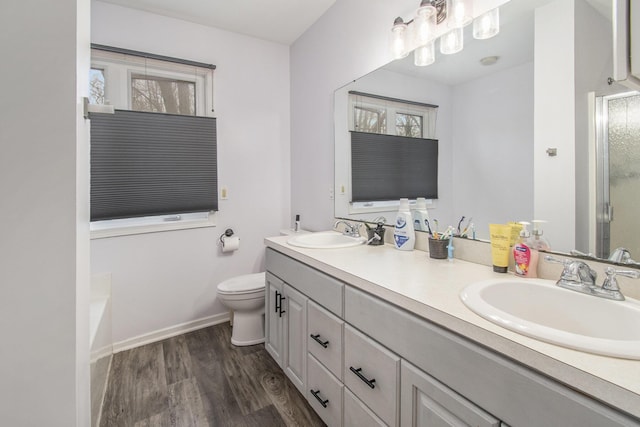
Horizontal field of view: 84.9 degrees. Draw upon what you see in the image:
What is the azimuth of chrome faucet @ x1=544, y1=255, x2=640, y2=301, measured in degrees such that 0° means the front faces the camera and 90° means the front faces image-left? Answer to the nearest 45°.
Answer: approximately 45°

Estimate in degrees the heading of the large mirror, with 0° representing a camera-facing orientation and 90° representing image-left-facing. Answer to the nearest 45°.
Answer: approximately 45°

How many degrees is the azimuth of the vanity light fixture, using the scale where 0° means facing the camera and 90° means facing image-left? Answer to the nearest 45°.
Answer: approximately 45°

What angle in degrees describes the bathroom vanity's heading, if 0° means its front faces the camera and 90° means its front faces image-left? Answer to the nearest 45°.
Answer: approximately 45°
